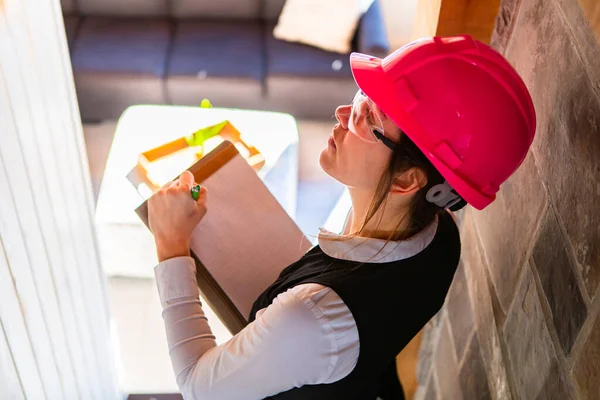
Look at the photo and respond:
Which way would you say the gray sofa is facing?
toward the camera

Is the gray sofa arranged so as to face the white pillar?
yes

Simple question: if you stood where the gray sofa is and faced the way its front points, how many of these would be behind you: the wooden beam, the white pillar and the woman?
0

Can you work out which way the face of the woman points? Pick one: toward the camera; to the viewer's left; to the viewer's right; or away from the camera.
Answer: to the viewer's left

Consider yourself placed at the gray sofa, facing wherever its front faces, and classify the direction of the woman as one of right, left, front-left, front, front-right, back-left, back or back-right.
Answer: front

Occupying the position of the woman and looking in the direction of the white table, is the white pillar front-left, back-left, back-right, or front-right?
front-left
